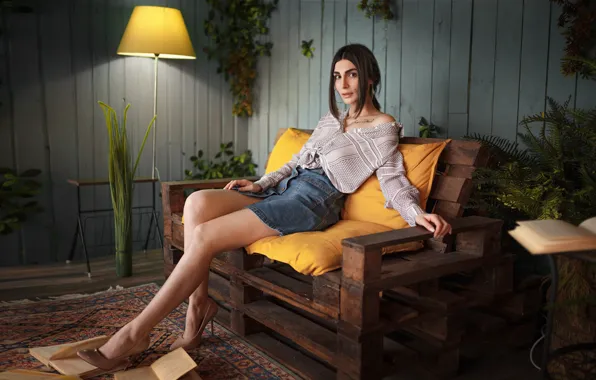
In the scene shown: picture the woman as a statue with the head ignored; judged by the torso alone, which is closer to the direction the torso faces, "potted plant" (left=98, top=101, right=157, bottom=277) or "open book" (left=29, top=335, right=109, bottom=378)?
the open book

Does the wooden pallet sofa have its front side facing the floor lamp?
no

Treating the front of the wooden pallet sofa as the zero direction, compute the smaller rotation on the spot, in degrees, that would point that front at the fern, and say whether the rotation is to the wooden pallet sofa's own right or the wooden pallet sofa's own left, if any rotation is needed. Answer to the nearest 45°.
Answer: approximately 135° to the wooden pallet sofa's own left

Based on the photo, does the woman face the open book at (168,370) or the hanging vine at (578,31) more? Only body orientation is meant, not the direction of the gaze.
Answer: the open book

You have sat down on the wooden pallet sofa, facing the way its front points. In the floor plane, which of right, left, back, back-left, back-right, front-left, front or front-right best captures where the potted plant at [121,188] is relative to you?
right

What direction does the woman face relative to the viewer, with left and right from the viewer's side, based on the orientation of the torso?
facing the viewer and to the left of the viewer

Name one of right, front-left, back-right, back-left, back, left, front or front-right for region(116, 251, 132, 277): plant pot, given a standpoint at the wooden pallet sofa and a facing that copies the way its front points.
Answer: right

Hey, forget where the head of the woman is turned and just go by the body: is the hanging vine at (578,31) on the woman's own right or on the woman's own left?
on the woman's own left

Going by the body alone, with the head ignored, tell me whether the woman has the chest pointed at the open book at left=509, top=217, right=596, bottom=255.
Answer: no

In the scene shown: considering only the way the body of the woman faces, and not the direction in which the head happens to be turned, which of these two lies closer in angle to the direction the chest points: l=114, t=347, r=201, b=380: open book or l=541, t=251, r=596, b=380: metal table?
the open book

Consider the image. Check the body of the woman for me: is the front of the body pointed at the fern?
no

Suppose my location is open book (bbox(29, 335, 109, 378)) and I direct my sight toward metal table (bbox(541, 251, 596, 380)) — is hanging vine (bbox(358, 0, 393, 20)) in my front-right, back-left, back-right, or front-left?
front-left
